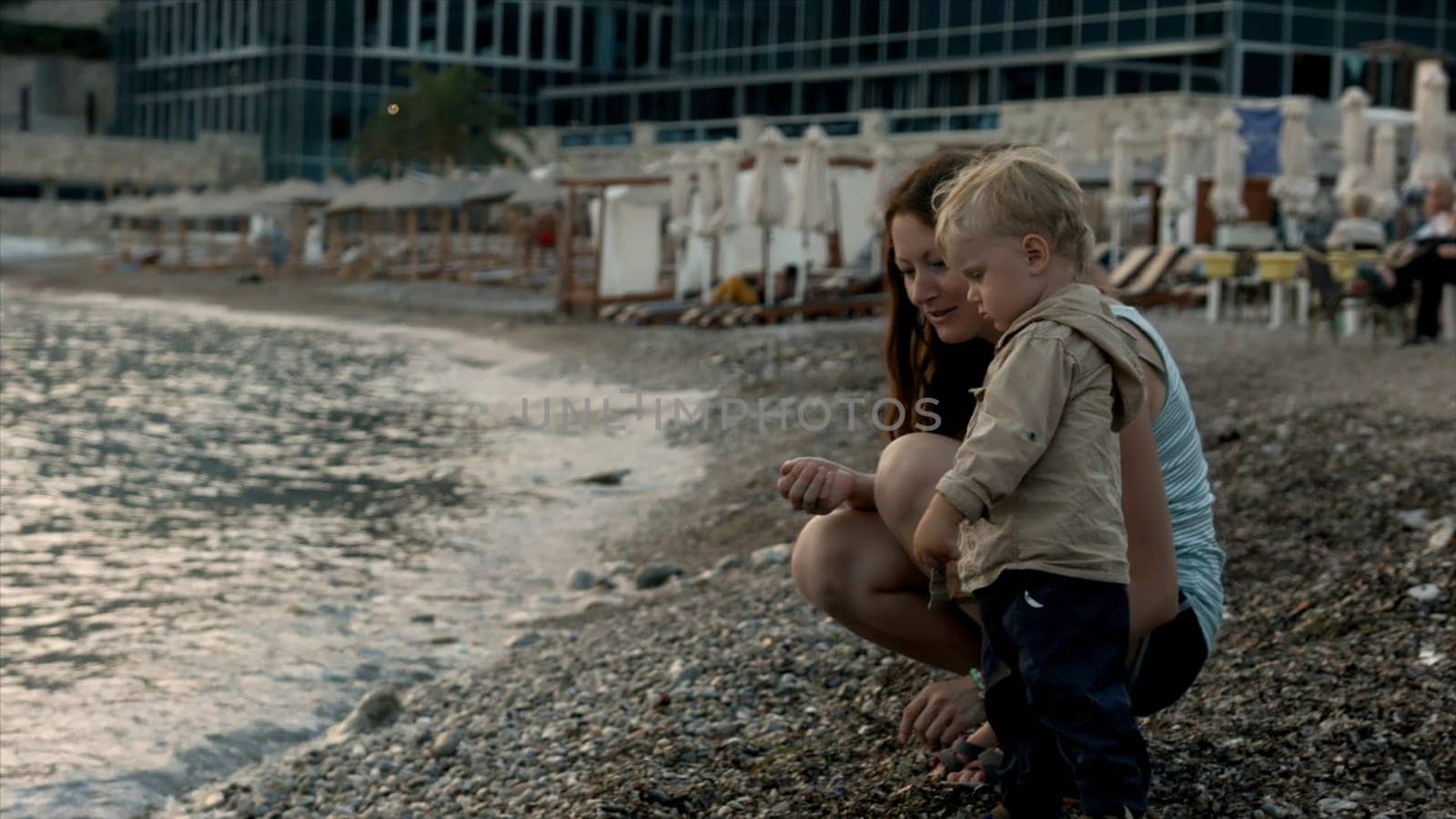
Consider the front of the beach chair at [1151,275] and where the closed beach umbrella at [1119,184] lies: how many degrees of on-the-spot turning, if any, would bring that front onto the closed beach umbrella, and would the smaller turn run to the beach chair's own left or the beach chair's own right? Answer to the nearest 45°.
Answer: approximately 90° to the beach chair's own right

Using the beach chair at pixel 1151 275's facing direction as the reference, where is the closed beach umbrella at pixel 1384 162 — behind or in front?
behind

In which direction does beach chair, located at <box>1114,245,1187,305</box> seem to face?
to the viewer's left
